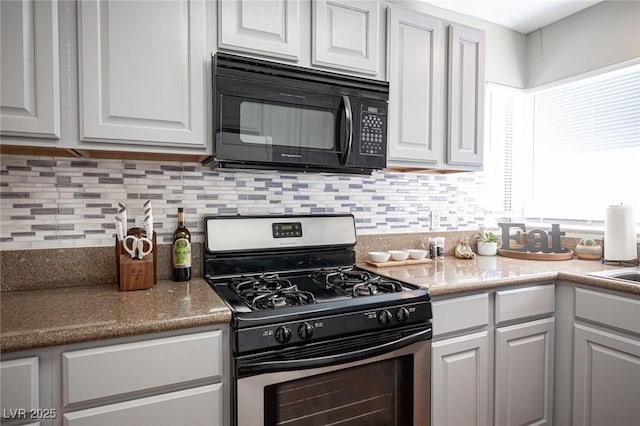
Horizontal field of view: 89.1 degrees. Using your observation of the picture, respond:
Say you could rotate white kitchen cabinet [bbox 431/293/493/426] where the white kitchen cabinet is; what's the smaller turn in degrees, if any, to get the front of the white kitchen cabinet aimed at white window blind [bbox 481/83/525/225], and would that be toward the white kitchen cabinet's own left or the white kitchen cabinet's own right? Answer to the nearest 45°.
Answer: approximately 135° to the white kitchen cabinet's own left

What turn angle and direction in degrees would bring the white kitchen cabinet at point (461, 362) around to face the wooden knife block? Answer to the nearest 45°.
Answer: approximately 90° to its right

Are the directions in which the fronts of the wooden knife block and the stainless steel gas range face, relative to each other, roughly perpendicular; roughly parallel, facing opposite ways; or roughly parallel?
roughly parallel

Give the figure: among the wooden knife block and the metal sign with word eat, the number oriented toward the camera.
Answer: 2

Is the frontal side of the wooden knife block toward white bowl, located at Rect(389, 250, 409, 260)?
no

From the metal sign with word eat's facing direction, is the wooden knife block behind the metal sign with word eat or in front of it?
in front

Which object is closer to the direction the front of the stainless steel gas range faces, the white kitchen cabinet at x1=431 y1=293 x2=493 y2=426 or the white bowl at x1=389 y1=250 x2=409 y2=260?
the white kitchen cabinet

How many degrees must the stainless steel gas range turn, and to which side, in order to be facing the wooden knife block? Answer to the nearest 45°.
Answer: approximately 135° to its right

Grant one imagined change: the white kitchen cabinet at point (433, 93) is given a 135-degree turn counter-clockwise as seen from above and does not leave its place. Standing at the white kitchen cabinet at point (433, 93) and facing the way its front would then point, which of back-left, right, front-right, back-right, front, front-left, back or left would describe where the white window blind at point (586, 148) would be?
front-right

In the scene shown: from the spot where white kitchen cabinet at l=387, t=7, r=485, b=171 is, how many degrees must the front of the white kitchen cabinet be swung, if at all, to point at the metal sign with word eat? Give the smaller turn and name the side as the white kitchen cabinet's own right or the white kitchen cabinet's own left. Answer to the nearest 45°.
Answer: approximately 90° to the white kitchen cabinet's own left

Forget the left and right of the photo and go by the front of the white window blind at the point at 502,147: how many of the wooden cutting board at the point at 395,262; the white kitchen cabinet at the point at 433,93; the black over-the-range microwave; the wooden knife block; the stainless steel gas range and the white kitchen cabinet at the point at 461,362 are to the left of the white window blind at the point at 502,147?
0

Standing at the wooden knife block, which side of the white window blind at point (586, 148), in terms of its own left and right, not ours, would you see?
front

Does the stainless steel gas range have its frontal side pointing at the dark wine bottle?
no

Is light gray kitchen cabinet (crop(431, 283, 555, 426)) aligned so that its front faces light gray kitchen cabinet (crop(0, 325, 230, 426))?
no

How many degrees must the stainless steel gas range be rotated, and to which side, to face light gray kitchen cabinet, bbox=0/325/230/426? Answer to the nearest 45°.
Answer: approximately 90° to its right

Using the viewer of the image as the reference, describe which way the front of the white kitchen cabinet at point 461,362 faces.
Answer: facing the viewer and to the right of the viewer

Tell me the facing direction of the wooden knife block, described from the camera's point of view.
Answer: facing the viewer

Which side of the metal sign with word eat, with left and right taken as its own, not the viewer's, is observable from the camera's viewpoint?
front

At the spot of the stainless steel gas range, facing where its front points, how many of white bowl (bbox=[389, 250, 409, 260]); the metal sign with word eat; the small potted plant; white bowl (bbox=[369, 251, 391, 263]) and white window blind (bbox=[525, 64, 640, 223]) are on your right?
0
